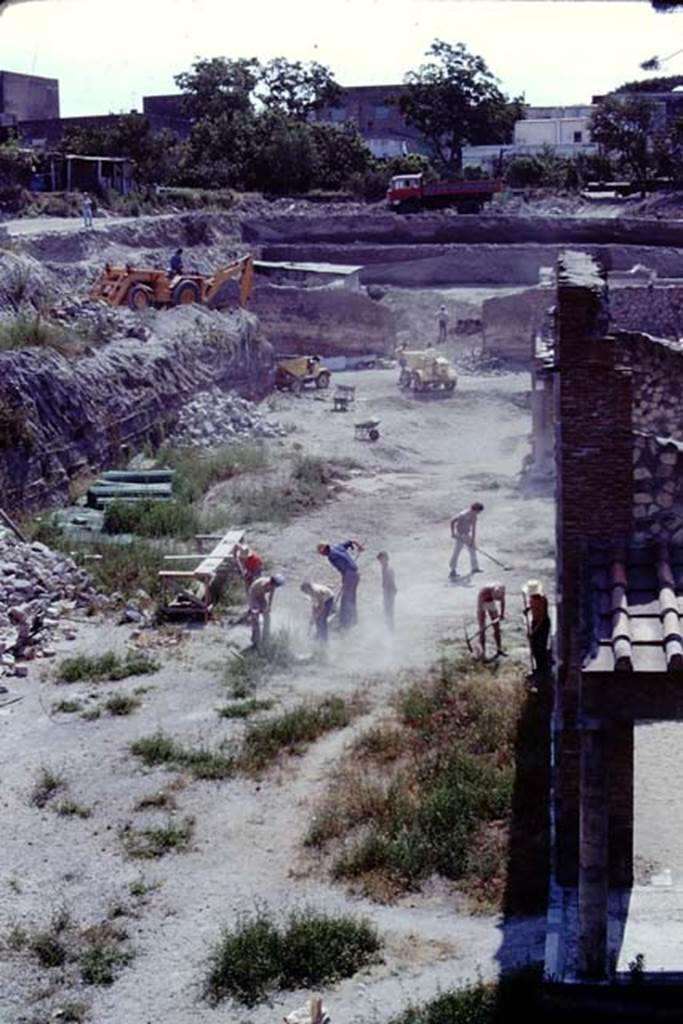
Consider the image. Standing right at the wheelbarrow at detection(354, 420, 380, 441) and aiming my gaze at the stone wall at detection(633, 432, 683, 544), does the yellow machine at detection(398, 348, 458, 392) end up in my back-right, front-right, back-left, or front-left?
back-left

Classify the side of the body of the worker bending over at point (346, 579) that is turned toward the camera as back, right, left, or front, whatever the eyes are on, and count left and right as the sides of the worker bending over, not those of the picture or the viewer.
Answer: left

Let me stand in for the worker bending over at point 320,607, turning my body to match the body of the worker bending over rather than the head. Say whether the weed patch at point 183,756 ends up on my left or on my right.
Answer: on my left

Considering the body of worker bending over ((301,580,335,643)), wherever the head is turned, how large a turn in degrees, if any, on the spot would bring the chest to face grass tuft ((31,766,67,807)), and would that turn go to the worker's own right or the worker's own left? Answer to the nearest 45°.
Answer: approximately 45° to the worker's own left

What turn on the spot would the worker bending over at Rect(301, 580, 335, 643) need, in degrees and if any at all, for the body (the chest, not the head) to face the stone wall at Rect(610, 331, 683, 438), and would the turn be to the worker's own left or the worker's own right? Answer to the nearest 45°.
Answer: approximately 180°

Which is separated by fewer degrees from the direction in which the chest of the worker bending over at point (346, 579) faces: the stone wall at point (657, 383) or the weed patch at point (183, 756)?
the weed patch

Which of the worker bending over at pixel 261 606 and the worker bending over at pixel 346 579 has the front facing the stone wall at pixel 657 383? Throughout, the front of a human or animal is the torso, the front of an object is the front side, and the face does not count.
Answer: the worker bending over at pixel 261 606

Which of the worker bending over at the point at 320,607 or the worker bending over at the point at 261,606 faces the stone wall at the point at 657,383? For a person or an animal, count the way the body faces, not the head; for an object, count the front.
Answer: the worker bending over at the point at 261,606

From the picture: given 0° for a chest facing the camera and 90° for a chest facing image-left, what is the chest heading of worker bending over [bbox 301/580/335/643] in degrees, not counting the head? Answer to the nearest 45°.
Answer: approximately 90°

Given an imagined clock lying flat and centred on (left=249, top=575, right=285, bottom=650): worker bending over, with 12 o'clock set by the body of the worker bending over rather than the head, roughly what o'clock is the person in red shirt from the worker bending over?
The person in red shirt is roughly at 9 o'clock from the worker bending over.

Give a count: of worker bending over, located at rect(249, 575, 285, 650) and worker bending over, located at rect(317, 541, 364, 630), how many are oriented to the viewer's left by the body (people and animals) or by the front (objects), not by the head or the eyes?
1

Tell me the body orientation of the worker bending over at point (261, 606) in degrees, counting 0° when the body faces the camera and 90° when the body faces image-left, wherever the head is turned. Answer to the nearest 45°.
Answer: approximately 270°
